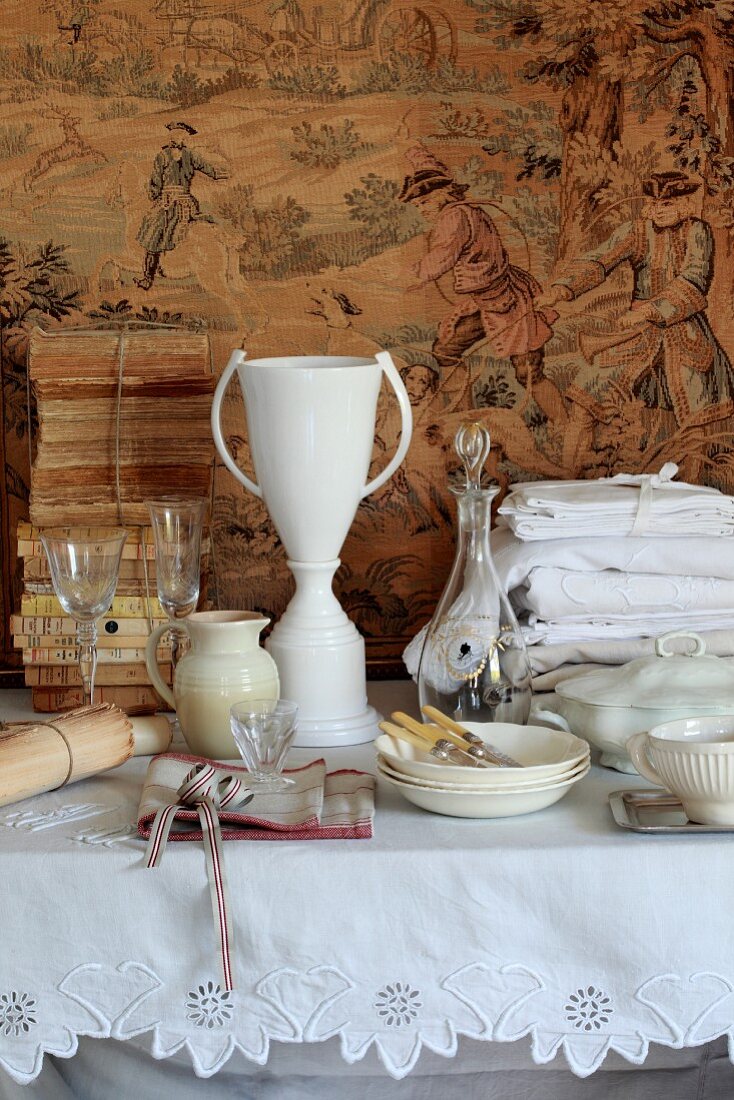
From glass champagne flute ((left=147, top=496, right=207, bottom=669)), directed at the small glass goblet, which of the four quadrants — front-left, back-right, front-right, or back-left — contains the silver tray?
front-left

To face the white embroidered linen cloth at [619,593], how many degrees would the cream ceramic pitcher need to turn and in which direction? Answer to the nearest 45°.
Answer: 0° — it already faces it

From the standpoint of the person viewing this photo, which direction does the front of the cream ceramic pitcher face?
facing to the right of the viewer

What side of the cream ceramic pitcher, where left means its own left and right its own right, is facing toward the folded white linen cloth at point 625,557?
front
